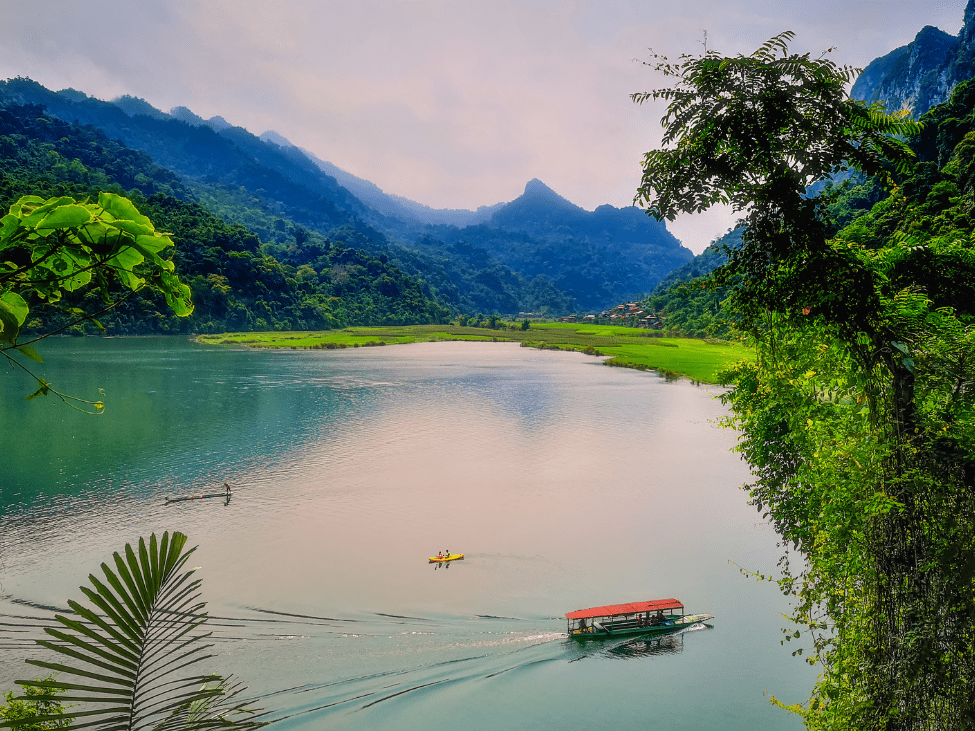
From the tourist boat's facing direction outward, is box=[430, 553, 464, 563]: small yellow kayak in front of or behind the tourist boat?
behind

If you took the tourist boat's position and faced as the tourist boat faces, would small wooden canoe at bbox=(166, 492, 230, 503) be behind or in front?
behind

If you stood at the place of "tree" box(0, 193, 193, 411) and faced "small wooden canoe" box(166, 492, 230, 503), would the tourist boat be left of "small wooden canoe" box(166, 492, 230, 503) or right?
right

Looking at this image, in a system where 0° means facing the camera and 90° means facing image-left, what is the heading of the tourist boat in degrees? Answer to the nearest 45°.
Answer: approximately 270°

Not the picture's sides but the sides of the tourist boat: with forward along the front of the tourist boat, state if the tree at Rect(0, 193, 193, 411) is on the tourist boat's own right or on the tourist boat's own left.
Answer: on the tourist boat's own right
